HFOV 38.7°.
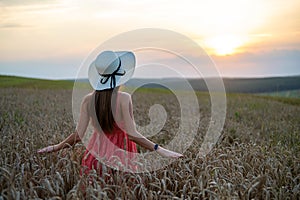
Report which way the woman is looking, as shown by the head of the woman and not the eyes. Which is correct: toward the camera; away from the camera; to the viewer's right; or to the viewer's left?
away from the camera

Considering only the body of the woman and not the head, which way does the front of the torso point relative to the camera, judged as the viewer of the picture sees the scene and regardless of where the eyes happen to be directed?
away from the camera
